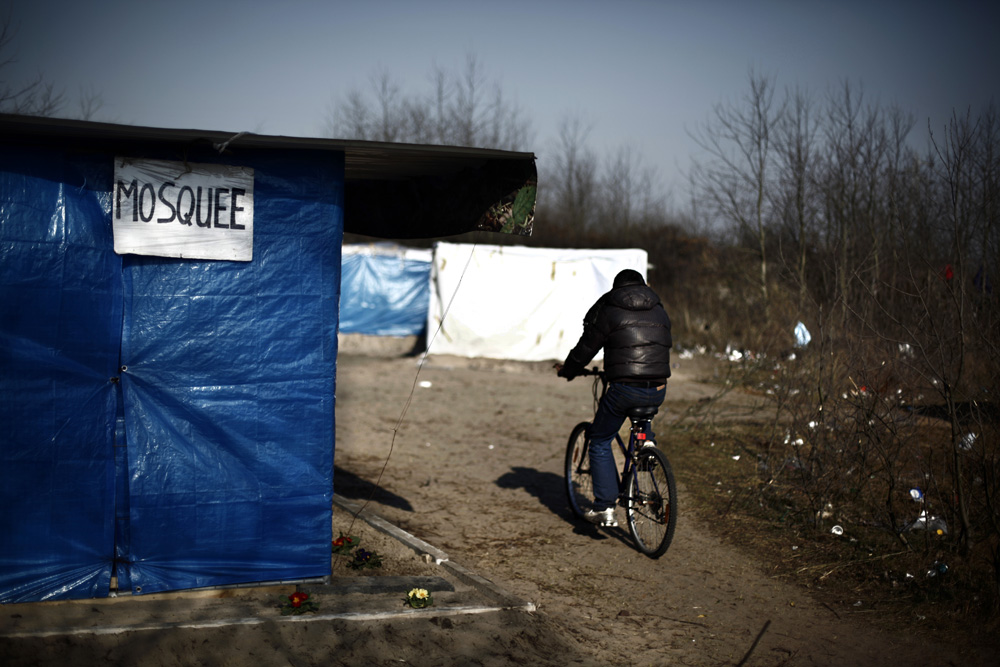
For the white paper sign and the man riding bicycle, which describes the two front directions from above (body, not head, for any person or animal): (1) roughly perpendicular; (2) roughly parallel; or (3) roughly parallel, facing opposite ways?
roughly parallel, facing opposite ways

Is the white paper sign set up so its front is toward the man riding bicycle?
no

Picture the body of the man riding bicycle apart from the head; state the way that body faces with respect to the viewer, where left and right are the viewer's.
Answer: facing away from the viewer and to the left of the viewer

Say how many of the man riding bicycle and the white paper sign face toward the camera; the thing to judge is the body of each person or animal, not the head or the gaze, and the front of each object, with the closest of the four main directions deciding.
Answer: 1

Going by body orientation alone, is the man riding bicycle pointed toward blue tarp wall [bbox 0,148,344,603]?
no

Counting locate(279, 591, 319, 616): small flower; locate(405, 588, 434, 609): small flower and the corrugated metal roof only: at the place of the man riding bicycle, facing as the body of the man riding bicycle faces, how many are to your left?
3

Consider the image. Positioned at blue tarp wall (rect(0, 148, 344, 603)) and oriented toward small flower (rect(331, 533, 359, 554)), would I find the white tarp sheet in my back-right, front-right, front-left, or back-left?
front-left

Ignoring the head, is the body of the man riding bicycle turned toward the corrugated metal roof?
no

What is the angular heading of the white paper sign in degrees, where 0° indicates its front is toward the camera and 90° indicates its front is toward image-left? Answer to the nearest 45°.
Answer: approximately 0°

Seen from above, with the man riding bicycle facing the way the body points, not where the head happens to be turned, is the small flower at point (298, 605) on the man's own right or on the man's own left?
on the man's own left

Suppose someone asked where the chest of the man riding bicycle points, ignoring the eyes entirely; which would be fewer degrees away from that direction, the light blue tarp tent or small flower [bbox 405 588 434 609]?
the light blue tarp tent

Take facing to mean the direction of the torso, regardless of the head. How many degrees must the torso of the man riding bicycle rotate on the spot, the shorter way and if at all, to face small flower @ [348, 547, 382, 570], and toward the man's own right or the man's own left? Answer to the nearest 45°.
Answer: approximately 90° to the man's own left
